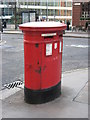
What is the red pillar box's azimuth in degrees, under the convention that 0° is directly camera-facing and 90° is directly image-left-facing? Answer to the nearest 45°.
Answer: approximately 315°
